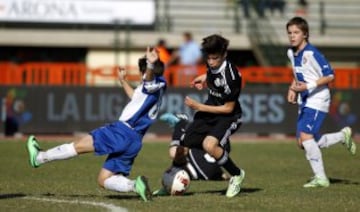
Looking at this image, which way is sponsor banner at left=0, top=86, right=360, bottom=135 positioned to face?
toward the camera

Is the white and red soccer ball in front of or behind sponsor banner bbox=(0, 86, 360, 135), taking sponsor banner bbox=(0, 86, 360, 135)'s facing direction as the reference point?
in front

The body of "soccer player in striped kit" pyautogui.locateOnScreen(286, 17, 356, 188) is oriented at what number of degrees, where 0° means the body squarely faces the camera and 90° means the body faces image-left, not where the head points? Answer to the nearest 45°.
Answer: approximately 45°

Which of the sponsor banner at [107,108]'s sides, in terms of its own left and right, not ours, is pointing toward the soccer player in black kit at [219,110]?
front

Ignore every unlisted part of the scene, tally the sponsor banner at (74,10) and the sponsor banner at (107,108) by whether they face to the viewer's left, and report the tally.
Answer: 0

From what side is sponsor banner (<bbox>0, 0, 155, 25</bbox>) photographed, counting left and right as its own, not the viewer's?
front

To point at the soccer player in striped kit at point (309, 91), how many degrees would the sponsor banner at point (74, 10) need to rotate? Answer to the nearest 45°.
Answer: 0° — it already faces them

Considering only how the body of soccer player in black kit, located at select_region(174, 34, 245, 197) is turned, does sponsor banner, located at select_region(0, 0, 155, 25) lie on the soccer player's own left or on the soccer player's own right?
on the soccer player's own right

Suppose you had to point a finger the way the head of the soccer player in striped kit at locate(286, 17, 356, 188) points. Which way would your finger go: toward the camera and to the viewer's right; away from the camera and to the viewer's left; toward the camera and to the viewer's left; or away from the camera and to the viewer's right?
toward the camera and to the viewer's left
